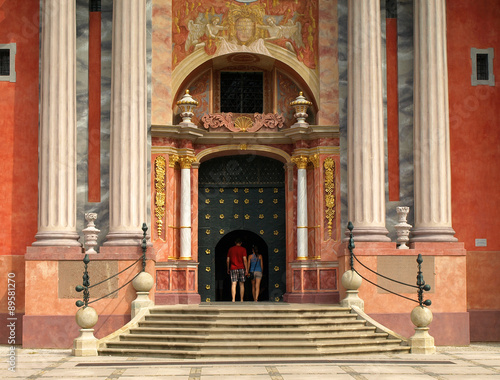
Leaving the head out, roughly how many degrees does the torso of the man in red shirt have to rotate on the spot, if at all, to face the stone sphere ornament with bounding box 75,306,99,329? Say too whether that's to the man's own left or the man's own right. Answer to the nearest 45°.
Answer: approximately 135° to the man's own left

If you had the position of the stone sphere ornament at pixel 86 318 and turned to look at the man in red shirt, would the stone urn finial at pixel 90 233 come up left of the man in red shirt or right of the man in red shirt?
left

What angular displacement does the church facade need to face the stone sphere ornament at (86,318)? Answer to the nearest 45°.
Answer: approximately 45° to its right

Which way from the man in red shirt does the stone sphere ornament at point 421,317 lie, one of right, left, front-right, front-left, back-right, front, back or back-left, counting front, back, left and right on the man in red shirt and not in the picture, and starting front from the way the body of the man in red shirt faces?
back-right

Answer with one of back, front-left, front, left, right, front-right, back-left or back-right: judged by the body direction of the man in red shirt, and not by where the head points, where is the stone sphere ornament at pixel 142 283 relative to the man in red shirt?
back-left

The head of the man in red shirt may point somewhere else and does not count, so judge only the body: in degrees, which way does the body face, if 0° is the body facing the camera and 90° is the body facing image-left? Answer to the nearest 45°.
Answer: approximately 180°

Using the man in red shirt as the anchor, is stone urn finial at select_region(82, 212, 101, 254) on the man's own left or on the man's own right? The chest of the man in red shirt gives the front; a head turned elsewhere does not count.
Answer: on the man's own left
